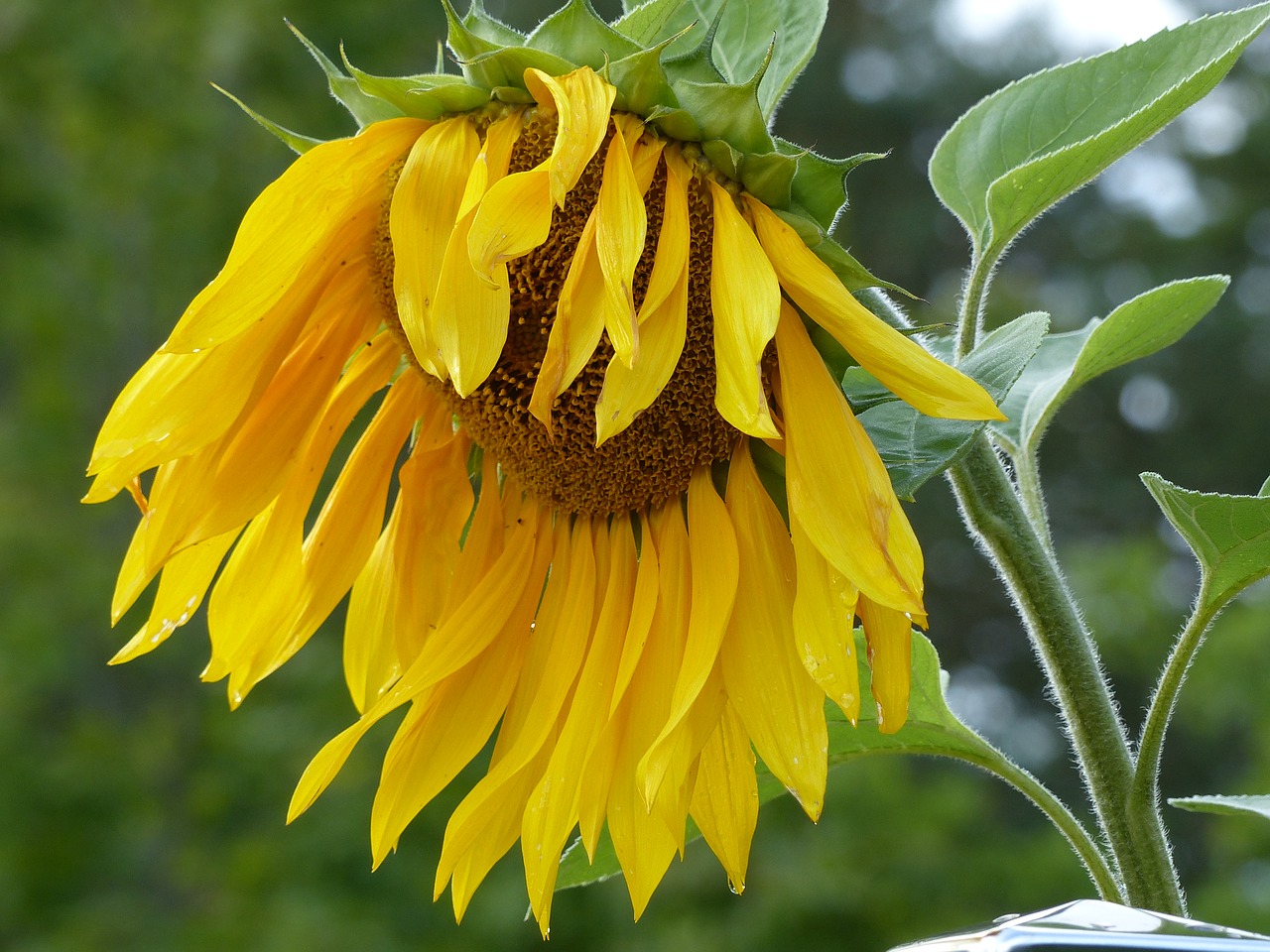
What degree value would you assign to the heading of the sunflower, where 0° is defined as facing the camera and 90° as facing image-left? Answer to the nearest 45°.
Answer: approximately 0°
